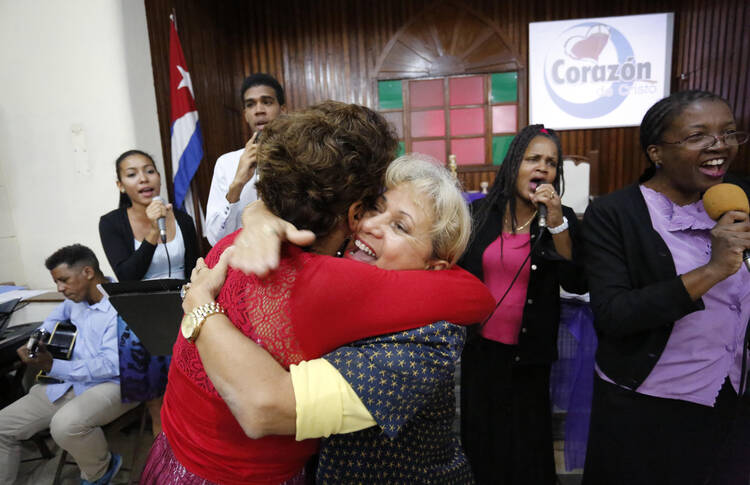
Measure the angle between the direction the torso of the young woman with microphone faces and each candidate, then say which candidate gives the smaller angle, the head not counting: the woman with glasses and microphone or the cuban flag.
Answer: the woman with glasses and microphone

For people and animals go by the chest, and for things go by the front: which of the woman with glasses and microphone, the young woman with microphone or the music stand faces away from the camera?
the music stand

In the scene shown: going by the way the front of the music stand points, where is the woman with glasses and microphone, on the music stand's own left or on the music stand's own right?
on the music stand's own right

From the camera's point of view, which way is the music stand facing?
away from the camera

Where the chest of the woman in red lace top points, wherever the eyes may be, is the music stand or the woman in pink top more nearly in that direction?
the woman in pink top

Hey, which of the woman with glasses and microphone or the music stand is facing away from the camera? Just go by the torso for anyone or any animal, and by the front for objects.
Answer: the music stand

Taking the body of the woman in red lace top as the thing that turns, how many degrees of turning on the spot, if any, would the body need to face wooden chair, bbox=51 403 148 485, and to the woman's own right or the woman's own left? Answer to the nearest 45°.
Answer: approximately 90° to the woman's own left
